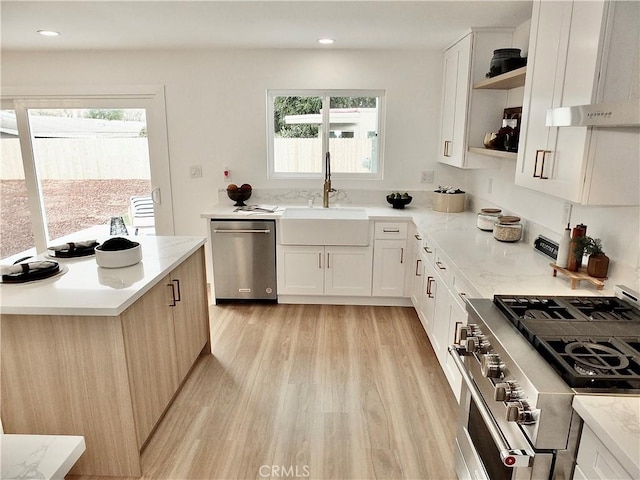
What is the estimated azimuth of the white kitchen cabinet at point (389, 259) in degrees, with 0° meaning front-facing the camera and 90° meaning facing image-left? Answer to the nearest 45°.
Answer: approximately 0°

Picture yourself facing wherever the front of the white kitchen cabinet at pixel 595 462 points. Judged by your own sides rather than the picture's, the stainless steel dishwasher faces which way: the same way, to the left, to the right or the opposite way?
to the left

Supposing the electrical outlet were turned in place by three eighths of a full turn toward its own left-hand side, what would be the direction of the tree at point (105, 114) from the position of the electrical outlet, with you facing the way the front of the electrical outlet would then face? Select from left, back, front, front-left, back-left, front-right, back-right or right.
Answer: back-left

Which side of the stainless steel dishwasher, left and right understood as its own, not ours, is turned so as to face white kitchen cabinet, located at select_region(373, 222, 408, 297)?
left

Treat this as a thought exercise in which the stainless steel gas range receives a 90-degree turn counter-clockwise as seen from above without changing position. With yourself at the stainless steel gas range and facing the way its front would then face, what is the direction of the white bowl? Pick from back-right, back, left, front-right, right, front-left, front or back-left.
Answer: back-right

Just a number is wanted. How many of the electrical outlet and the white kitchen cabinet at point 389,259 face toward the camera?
2

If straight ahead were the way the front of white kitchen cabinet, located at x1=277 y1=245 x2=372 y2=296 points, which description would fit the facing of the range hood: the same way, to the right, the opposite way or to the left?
to the right

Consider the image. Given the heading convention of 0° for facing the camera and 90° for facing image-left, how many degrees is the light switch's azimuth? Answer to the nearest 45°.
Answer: approximately 0°
